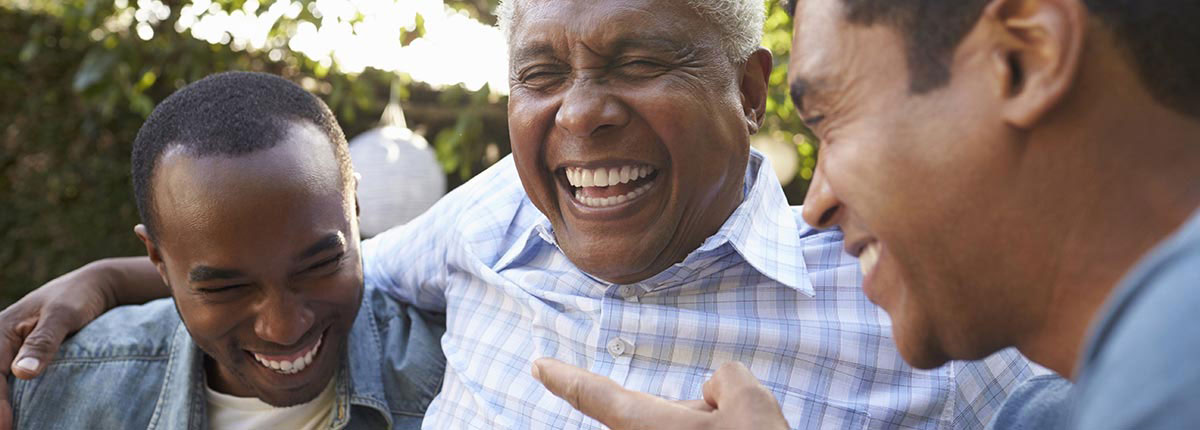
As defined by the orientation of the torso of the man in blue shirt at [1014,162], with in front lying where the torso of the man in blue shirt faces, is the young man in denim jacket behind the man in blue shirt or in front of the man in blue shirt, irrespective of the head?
in front

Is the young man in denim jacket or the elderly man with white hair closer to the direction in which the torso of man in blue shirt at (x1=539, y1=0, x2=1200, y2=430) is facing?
the young man in denim jacket

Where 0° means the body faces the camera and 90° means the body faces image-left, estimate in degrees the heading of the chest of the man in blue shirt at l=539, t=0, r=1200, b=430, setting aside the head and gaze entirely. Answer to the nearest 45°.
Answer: approximately 90°

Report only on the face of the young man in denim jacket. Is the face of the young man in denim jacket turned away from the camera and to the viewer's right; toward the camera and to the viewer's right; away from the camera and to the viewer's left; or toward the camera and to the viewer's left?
toward the camera and to the viewer's right

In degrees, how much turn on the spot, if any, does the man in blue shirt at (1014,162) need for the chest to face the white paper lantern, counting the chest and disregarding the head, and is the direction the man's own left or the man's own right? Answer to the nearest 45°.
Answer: approximately 45° to the man's own right
